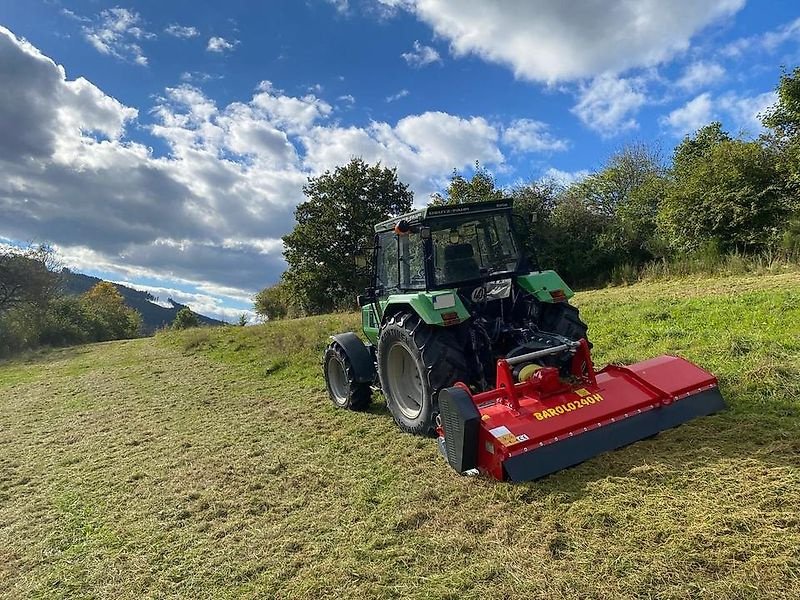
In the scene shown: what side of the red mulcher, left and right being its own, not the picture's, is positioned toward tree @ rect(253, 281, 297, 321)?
front

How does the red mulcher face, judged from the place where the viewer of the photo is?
facing away from the viewer and to the left of the viewer

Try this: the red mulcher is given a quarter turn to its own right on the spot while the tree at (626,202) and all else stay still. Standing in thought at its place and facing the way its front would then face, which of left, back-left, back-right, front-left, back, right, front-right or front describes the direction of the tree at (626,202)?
front-left

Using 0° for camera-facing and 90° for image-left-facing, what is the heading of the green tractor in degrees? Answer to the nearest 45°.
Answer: approximately 135°

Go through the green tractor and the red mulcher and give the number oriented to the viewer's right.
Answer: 0

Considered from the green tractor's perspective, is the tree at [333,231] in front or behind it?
in front

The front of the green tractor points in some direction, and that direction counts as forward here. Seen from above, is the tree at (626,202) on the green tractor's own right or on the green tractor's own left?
on the green tractor's own right

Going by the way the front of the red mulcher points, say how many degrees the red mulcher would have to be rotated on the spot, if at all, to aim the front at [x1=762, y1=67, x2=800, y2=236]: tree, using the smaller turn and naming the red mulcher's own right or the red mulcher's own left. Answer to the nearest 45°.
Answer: approximately 90° to the red mulcher's own right
